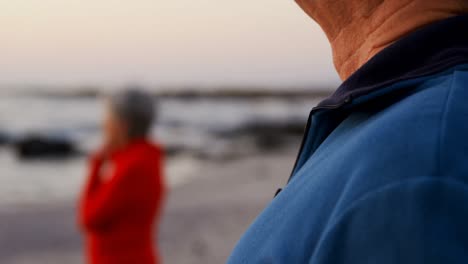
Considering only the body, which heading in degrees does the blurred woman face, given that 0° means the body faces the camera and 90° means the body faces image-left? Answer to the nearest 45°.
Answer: approximately 90°
